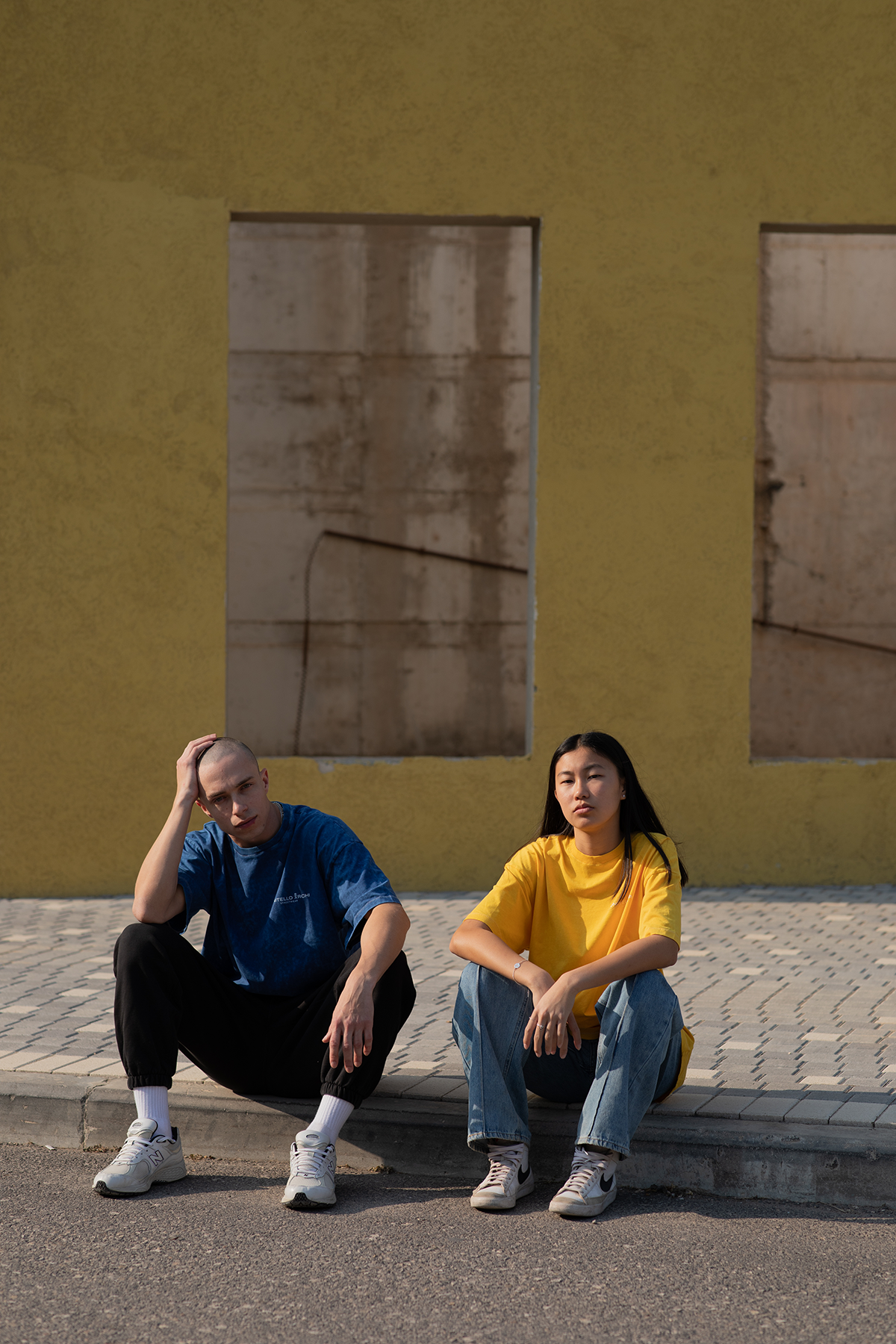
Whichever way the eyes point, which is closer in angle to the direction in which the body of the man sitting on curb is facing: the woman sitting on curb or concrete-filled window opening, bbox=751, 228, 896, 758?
the woman sitting on curb

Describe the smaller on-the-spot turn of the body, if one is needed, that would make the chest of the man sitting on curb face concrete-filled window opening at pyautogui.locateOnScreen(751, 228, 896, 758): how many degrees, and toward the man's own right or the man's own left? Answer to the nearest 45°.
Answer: approximately 135° to the man's own left

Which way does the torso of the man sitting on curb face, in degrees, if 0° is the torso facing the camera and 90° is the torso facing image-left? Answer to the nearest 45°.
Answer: approximately 0°

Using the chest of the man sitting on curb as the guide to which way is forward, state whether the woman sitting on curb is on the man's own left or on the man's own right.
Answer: on the man's own left
